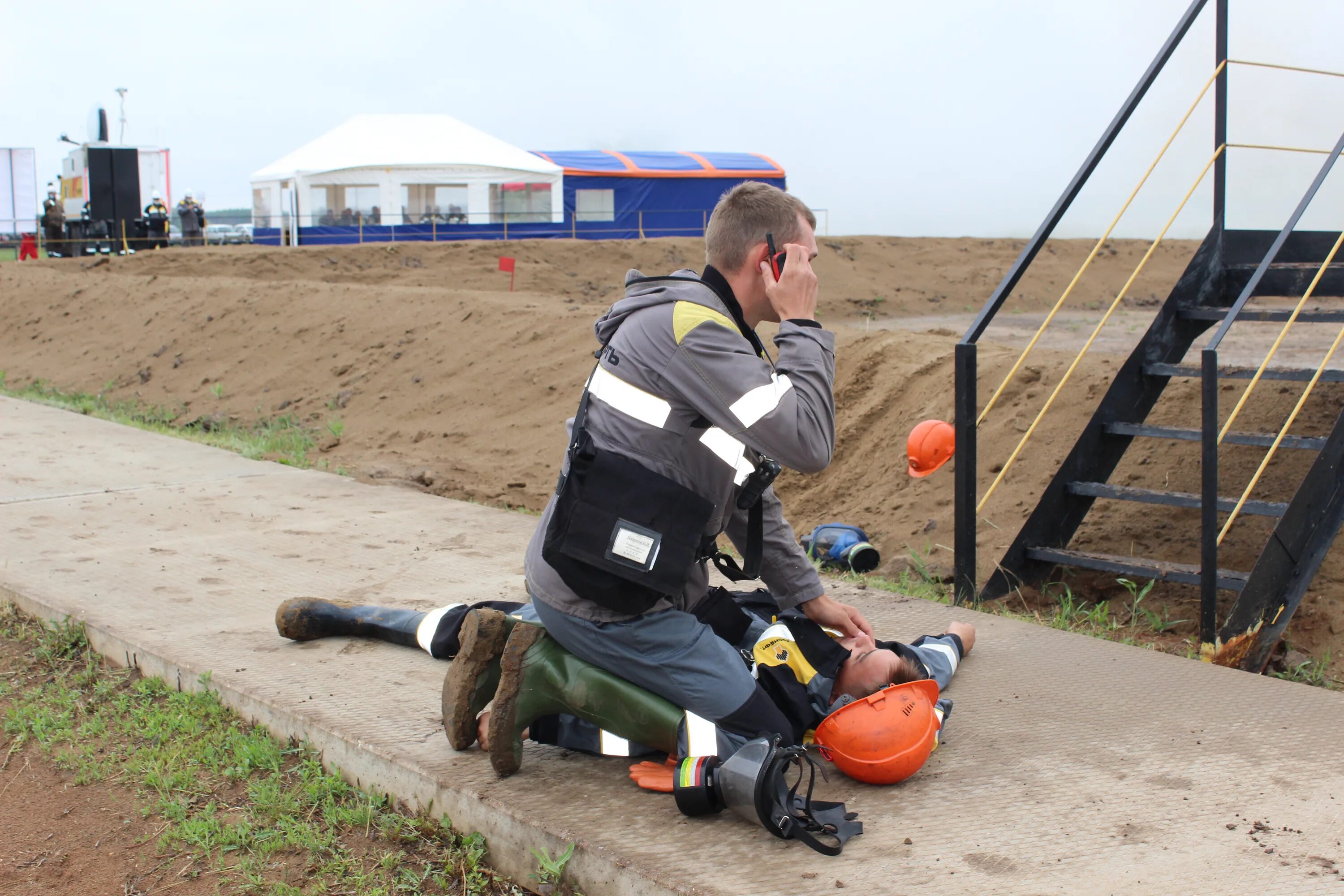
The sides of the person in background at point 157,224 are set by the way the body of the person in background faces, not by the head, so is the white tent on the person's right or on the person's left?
on the person's left

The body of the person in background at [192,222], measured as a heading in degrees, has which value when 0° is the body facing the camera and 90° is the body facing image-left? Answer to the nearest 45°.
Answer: approximately 0°

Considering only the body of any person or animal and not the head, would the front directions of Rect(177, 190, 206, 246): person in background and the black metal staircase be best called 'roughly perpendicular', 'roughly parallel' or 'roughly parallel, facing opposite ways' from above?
roughly perpendicular

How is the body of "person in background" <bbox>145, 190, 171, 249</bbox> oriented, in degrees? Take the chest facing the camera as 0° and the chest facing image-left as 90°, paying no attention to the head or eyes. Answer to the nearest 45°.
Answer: approximately 0°

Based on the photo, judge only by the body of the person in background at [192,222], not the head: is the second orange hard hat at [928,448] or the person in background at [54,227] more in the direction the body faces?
the second orange hard hat
